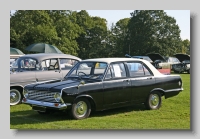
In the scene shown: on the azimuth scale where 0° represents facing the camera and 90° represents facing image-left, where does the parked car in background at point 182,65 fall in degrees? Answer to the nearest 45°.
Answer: approximately 45°

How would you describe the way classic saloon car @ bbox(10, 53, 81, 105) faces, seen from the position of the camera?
facing to the left of the viewer

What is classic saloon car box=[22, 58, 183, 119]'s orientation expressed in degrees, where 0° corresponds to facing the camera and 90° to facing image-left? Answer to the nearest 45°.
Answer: approximately 45°

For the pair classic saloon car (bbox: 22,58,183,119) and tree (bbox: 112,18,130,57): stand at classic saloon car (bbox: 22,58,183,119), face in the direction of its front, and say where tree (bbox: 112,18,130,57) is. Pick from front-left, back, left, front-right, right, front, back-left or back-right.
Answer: back-right
